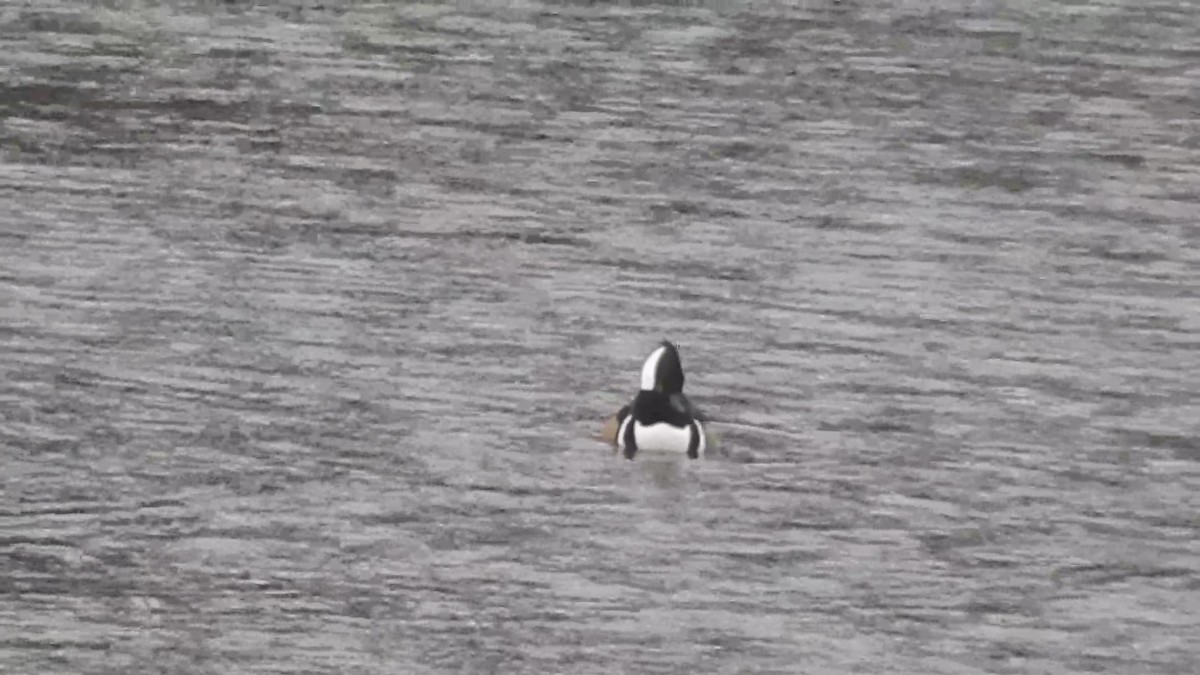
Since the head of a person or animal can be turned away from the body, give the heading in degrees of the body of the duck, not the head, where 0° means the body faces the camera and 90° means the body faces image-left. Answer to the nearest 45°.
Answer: approximately 0°
